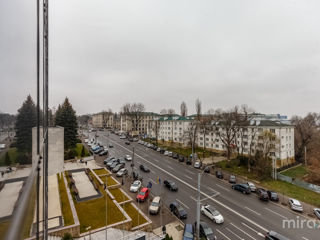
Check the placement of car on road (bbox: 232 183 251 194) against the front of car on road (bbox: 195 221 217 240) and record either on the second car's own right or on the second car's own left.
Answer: on the second car's own left

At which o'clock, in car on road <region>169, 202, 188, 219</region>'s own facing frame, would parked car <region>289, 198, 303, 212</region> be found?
The parked car is roughly at 10 o'clock from the car on road.

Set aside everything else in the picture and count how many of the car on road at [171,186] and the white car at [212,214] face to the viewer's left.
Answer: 0

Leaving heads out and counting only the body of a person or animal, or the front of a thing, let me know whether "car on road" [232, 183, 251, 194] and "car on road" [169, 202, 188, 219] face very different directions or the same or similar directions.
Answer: very different directions

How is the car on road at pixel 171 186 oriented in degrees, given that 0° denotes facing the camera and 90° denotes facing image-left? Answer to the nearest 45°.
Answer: approximately 315°

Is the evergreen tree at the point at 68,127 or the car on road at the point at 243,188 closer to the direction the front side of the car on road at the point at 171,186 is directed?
the car on road

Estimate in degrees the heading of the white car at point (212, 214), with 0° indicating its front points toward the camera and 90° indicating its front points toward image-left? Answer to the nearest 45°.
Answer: approximately 315°

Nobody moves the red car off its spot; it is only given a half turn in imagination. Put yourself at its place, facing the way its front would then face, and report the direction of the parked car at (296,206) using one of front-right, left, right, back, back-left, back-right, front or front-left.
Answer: front-right

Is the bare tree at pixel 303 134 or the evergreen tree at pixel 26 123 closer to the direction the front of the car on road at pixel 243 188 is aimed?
the evergreen tree

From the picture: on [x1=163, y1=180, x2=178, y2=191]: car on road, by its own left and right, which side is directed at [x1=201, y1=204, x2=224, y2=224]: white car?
front

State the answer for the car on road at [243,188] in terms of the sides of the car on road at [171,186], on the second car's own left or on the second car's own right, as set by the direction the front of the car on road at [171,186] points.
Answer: on the second car's own left

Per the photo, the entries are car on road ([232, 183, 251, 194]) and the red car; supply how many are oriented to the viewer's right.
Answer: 0

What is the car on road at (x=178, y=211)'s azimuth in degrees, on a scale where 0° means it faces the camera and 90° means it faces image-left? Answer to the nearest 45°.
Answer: approximately 315°

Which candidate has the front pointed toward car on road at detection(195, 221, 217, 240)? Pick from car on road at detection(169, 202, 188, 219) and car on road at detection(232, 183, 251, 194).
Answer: car on road at detection(169, 202, 188, 219)

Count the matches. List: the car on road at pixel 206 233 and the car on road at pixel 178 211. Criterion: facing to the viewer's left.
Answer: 0
